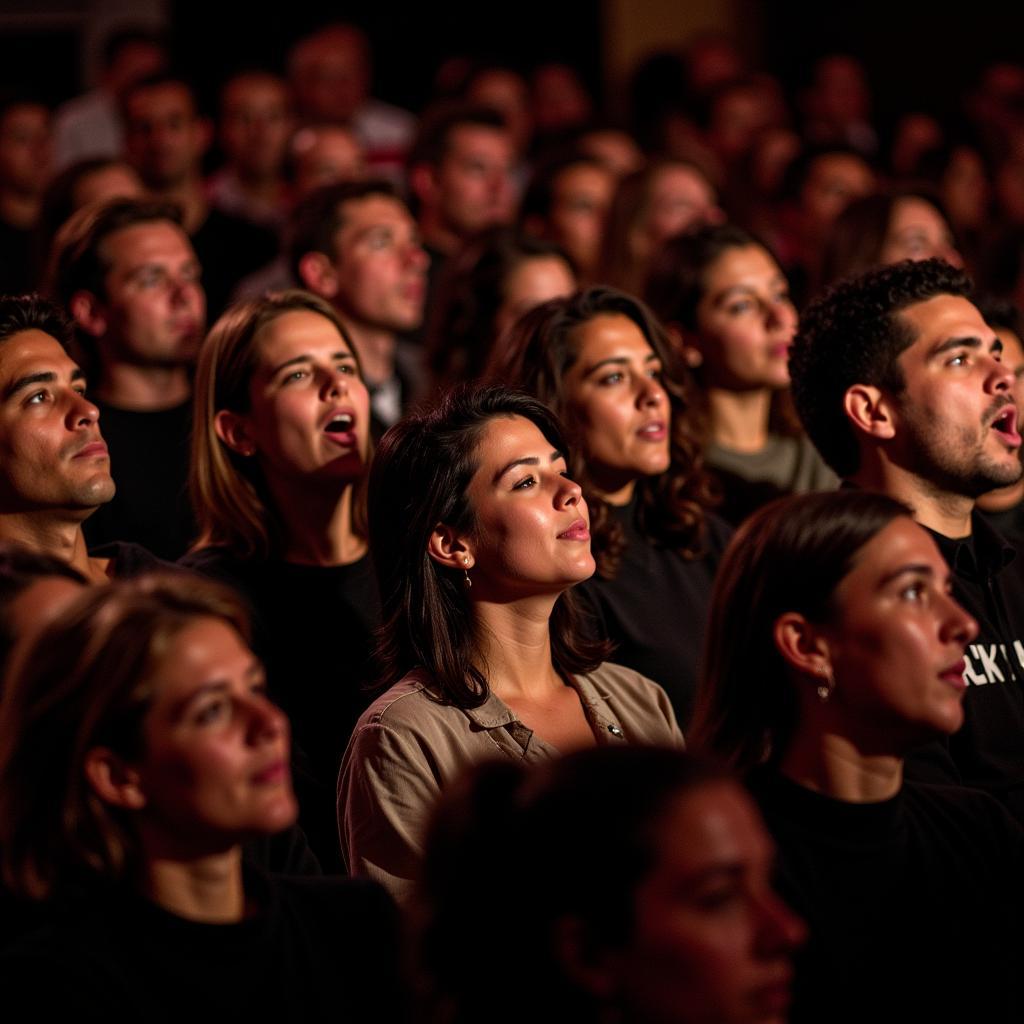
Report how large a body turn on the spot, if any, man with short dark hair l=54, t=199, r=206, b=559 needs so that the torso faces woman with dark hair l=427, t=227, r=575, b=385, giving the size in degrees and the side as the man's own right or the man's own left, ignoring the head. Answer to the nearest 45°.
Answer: approximately 45° to the man's own left

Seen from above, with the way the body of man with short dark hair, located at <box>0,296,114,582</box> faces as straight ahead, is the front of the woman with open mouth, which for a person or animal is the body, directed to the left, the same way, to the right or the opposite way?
the same way

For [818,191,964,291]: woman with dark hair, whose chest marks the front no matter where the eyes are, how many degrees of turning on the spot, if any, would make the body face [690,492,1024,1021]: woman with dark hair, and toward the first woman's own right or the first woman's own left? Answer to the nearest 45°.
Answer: approximately 45° to the first woman's own right

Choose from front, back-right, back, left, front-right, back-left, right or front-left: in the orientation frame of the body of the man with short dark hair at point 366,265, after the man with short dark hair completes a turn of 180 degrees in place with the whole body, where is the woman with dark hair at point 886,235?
back-right

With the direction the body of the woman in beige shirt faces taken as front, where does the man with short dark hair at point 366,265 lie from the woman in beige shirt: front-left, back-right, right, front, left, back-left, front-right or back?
back-left

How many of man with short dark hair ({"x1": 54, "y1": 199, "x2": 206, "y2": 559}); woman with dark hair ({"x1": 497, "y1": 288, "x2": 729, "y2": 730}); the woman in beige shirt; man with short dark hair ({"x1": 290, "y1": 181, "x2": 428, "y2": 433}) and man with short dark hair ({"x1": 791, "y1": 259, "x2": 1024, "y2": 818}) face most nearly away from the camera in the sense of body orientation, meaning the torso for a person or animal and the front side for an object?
0

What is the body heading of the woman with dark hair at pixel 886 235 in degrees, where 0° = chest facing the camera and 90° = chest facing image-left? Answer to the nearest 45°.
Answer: approximately 315°

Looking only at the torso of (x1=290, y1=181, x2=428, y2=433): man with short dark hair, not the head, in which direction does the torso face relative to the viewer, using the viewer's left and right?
facing the viewer and to the right of the viewer

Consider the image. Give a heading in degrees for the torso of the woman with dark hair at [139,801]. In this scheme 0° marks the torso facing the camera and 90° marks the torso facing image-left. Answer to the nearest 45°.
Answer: approximately 315°

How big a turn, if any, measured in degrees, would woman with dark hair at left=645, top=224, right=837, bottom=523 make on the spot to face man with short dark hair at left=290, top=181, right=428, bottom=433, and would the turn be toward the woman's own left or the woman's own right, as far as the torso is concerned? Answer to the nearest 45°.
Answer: approximately 180°

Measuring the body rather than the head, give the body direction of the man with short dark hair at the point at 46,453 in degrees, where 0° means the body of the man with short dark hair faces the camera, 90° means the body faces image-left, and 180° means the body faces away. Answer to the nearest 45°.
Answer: approximately 315°

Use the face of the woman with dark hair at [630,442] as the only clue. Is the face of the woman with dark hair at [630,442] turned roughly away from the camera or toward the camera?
toward the camera

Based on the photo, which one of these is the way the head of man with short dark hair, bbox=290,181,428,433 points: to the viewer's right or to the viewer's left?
to the viewer's right

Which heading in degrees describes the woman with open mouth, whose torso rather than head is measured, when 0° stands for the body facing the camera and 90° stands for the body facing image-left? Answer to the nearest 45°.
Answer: approximately 315°

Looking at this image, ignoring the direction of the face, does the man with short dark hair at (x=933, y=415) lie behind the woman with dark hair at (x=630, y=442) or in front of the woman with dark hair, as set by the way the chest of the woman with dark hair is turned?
in front
